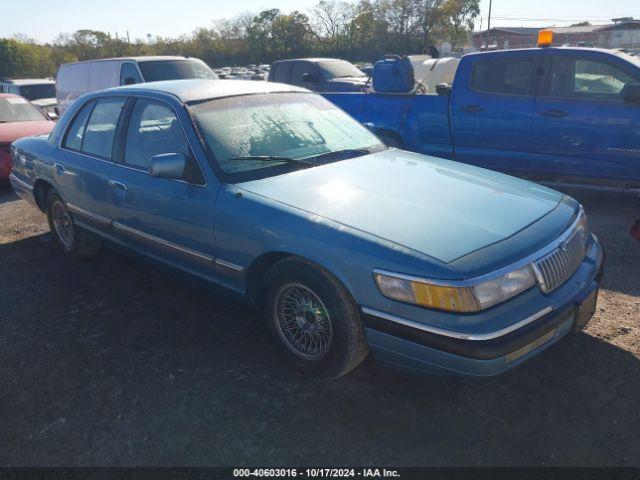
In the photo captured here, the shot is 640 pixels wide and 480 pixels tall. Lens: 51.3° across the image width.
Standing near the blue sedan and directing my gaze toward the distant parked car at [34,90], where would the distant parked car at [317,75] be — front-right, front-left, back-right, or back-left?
front-right

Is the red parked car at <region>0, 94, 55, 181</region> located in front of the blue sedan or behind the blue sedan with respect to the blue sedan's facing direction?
behind

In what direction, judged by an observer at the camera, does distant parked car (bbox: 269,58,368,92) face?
facing the viewer and to the right of the viewer

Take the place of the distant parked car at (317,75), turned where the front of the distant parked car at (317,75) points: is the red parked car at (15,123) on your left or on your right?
on your right

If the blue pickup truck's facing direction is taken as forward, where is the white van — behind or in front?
behind

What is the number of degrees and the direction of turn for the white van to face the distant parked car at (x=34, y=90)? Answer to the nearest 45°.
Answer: approximately 180°

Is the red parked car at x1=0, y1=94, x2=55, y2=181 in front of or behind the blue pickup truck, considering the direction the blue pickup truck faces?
behind

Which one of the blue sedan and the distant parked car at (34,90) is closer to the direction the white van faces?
the blue sedan

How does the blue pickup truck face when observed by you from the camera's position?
facing to the right of the viewer

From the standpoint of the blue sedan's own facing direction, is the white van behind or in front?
behind

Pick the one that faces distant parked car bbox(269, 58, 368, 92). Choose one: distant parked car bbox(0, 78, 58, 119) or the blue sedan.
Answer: distant parked car bbox(0, 78, 58, 119)

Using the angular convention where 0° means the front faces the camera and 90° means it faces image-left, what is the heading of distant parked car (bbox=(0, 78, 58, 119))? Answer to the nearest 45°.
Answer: approximately 315°

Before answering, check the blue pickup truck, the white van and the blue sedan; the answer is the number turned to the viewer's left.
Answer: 0

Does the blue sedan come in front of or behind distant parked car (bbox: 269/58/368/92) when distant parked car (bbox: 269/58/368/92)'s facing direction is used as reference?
in front
